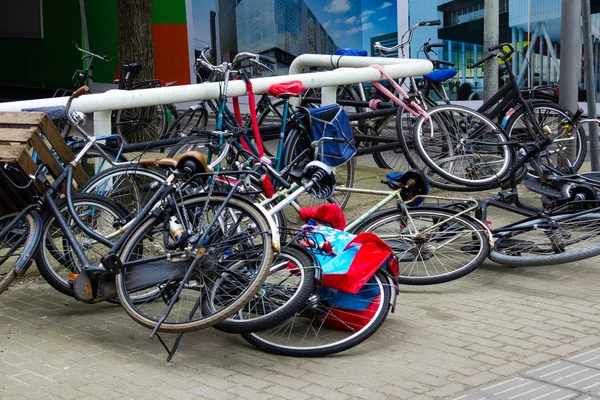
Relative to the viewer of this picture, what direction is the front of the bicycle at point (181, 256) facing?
facing away from the viewer and to the left of the viewer

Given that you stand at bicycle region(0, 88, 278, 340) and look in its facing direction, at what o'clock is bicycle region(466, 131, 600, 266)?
bicycle region(466, 131, 600, 266) is roughly at 4 o'clock from bicycle region(0, 88, 278, 340).

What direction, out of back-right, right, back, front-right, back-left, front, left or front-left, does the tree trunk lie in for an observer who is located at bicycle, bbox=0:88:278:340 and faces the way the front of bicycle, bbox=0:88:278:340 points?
front-right

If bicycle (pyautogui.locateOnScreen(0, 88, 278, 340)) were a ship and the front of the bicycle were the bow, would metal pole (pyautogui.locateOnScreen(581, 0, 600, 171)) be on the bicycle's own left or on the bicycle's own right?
on the bicycle's own right

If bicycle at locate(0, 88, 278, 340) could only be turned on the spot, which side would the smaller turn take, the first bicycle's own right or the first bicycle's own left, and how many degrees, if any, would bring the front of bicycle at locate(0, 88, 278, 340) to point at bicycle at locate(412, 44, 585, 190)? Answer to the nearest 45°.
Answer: approximately 90° to the first bicycle's own right

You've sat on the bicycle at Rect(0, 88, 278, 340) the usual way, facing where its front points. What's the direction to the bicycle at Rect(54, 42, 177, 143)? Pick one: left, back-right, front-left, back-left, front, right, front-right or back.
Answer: front-right

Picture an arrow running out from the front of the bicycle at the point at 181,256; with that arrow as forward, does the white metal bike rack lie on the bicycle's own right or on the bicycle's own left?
on the bicycle's own right

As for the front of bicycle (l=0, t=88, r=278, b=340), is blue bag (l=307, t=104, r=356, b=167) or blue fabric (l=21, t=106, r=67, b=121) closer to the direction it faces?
the blue fabric

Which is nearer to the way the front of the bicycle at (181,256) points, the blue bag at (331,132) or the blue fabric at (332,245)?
the blue bag

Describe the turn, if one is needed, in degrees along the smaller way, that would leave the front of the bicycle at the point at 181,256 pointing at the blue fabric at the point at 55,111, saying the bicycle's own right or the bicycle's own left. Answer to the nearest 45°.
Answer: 0° — it already faces it
